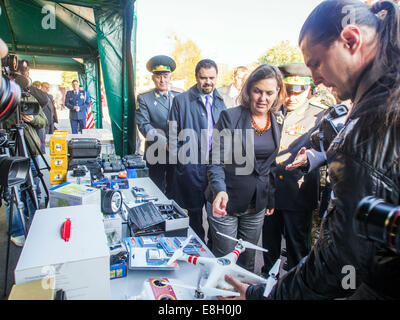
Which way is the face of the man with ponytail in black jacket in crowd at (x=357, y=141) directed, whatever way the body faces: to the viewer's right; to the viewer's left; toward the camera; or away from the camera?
to the viewer's left

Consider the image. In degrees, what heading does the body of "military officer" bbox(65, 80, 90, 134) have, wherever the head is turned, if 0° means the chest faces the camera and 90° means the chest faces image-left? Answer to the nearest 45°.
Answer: approximately 0°

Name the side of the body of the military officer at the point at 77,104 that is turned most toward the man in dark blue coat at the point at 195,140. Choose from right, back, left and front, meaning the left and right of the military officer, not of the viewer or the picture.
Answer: front

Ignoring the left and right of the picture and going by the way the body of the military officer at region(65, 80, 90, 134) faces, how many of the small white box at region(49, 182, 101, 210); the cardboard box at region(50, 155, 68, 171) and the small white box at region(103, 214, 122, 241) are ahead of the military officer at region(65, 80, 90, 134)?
3

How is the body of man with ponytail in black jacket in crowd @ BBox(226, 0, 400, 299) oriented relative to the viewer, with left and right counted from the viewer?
facing to the left of the viewer

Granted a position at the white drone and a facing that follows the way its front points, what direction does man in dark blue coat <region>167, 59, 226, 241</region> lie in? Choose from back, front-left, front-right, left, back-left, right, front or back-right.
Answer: front-right

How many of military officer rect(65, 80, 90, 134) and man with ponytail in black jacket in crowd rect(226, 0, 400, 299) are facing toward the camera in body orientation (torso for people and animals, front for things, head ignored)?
1

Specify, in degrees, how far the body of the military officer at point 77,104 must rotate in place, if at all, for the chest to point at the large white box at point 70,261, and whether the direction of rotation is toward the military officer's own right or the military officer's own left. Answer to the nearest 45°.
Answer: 0° — they already face it

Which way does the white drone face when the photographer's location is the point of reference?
facing away from the viewer and to the left of the viewer
